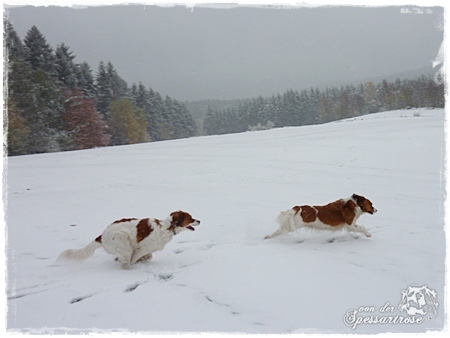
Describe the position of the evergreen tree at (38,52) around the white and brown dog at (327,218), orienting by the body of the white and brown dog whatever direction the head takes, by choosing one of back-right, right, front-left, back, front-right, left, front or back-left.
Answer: back-left

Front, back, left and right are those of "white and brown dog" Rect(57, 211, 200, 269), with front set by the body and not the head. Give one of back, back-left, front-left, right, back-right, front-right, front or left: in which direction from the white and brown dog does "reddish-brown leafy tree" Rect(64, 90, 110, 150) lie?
left

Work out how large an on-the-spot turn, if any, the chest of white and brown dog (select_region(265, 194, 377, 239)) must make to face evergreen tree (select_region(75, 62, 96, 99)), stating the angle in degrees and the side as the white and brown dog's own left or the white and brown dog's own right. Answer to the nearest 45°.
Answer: approximately 135° to the white and brown dog's own left

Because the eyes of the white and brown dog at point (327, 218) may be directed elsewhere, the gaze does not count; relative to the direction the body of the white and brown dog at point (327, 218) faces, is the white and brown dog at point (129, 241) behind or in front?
behind

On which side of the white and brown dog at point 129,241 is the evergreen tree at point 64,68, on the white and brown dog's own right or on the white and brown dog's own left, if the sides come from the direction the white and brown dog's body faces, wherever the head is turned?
on the white and brown dog's own left

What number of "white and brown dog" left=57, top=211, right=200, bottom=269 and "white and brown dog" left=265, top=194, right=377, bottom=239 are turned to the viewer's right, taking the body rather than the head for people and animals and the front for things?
2

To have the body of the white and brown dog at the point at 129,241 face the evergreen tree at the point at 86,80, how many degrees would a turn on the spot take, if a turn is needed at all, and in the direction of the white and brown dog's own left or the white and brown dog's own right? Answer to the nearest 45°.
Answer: approximately 90° to the white and brown dog's own left

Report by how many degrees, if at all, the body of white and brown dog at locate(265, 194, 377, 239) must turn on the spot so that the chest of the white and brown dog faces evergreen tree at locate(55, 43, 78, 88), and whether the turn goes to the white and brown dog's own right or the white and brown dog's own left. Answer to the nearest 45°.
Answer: approximately 135° to the white and brown dog's own left

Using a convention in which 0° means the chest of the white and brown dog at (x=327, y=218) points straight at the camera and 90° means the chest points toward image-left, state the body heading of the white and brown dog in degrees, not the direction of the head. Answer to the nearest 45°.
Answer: approximately 270°

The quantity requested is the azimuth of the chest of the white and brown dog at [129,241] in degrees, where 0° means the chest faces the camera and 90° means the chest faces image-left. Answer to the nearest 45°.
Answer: approximately 270°
